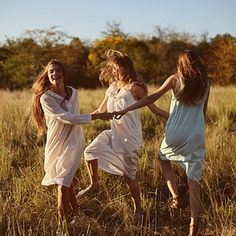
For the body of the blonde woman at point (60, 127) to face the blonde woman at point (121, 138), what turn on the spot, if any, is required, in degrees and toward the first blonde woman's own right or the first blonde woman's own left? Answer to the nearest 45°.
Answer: approximately 90° to the first blonde woman's own left

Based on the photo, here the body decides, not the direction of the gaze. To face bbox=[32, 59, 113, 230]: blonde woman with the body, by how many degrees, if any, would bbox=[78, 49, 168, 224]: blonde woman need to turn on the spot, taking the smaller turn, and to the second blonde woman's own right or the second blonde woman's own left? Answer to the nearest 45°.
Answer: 0° — they already face them

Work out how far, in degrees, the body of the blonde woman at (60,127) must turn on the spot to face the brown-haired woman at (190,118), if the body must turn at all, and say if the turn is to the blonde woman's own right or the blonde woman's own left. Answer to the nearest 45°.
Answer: approximately 45° to the blonde woman's own left

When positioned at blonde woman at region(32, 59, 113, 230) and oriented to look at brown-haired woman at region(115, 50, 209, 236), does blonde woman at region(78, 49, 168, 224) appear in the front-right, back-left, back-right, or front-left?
front-left

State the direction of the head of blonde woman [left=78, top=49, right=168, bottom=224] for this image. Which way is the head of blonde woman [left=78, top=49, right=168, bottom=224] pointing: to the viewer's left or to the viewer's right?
to the viewer's left

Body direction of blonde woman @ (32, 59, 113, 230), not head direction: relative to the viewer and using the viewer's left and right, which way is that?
facing the viewer and to the right of the viewer

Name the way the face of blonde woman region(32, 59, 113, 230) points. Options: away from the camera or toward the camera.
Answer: toward the camera
